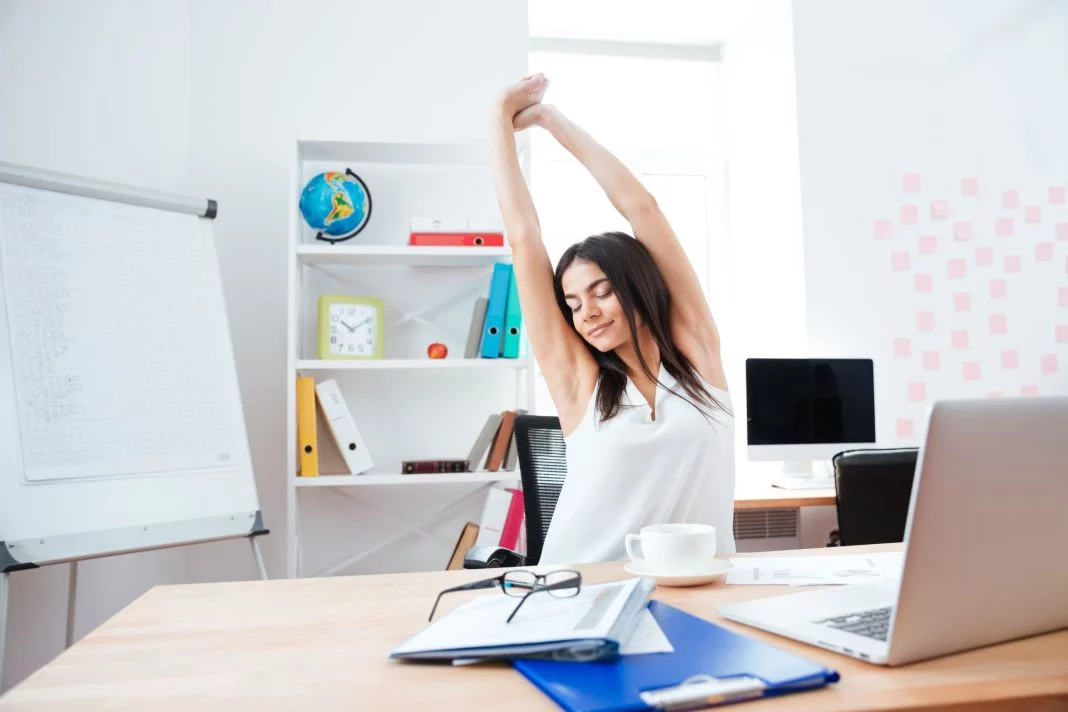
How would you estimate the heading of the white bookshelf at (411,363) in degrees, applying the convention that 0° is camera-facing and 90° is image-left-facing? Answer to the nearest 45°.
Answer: approximately 0°

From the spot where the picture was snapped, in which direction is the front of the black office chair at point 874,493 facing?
facing away from the viewer

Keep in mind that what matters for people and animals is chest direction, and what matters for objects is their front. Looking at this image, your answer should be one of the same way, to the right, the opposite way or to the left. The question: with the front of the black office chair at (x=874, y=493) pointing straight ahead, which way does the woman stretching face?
the opposite way

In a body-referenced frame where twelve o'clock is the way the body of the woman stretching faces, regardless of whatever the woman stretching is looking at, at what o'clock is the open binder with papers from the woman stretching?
The open binder with papers is roughly at 12 o'clock from the woman stretching.

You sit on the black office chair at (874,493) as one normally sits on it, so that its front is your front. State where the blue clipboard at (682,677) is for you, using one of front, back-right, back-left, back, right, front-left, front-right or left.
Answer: back

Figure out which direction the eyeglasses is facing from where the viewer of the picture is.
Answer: facing away from the viewer and to the right of the viewer

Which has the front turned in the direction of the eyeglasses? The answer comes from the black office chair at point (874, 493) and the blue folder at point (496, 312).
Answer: the blue folder
